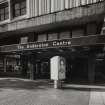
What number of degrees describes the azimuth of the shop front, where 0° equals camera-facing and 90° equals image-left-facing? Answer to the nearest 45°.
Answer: approximately 45°
